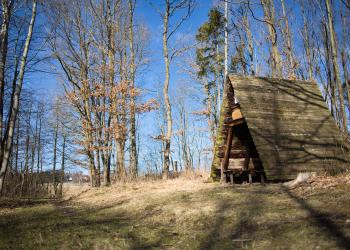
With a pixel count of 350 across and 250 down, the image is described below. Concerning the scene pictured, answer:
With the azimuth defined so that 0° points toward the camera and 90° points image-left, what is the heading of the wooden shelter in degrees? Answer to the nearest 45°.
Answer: approximately 45°

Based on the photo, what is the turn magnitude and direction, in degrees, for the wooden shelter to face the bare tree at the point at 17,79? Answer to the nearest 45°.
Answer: approximately 45° to its right
